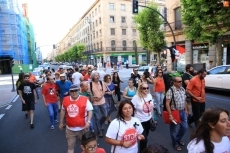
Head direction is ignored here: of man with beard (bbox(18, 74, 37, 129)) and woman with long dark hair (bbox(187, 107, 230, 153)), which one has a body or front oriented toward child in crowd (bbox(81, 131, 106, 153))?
the man with beard

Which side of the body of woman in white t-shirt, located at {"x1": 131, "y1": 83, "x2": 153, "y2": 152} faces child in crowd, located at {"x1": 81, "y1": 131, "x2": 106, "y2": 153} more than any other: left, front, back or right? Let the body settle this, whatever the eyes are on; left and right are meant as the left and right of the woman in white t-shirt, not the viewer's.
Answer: right

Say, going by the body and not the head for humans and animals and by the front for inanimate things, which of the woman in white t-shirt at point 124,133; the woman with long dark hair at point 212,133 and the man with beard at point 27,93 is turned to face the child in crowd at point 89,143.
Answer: the man with beard

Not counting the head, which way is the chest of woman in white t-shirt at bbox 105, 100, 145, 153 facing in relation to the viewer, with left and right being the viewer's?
facing the viewer and to the right of the viewer

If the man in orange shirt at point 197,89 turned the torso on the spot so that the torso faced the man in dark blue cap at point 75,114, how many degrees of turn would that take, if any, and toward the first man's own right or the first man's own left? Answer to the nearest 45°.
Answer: approximately 90° to the first man's own right

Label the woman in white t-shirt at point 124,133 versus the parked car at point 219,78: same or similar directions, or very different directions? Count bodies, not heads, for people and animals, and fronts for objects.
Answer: very different directions

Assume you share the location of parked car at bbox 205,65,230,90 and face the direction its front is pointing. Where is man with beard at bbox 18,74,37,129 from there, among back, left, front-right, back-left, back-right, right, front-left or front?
front-left

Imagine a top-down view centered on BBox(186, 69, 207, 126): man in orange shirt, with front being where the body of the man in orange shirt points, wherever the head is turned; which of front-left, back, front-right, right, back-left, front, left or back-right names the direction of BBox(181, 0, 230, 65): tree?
back-left

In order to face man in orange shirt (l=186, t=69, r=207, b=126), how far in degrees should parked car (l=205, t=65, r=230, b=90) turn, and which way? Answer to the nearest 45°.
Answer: approximately 90° to its left

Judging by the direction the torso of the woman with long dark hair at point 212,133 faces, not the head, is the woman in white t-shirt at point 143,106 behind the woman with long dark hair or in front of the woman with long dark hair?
behind

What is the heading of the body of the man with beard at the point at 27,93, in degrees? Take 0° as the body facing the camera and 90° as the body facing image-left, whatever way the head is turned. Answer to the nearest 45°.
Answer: approximately 0°
